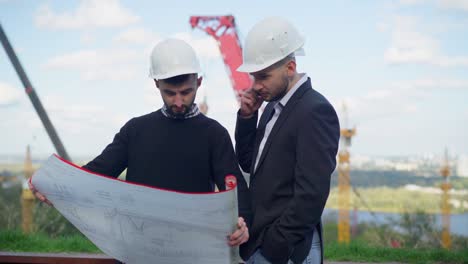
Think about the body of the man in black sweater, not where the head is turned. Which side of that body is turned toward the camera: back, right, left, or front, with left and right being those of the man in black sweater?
front

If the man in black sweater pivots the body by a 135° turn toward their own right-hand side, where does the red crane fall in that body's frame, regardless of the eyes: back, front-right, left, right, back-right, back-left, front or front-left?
front-right

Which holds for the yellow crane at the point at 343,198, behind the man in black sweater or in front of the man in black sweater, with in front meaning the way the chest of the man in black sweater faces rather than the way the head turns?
behind

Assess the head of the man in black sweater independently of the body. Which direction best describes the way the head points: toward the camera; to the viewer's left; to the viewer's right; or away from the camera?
toward the camera
